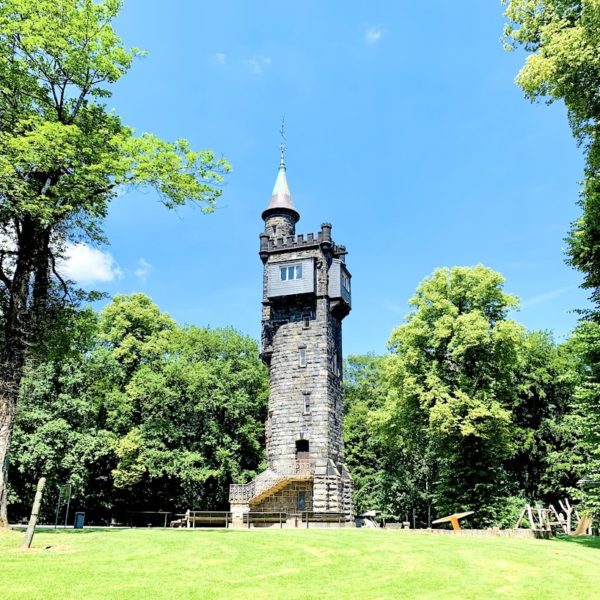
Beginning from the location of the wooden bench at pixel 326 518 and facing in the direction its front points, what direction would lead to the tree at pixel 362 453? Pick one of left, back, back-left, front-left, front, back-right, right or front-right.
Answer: back

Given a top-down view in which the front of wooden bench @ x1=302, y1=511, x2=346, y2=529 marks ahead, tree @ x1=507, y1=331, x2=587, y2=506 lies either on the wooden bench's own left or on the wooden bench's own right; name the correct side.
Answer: on the wooden bench's own left

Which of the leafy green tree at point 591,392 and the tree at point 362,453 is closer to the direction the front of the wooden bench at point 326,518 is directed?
the leafy green tree

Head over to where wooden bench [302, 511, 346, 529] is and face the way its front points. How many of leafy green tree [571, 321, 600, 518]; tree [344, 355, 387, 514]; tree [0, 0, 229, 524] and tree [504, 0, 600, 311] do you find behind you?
1

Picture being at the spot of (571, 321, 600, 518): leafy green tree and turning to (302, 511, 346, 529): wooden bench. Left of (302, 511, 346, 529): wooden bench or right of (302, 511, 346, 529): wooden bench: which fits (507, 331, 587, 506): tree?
right

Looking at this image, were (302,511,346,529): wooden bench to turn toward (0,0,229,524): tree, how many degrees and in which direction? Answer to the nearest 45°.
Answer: approximately 45° to its right

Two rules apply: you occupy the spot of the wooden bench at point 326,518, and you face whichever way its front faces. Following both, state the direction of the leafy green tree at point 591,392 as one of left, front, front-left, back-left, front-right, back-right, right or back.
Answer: front-left

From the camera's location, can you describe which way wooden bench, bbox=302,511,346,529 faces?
facing the viewer

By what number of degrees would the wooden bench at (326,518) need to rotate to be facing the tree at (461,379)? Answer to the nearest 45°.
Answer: approximately 90° to its left

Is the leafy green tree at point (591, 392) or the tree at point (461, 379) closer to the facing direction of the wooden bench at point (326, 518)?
the leafy green tree

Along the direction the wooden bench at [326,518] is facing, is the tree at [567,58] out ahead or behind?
ahead

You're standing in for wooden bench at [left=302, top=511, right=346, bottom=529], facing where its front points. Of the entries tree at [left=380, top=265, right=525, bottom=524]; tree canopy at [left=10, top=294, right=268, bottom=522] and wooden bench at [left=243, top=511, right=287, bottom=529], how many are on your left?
1

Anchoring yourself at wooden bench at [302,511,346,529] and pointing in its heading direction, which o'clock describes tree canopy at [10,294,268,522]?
The tree canopy is roughly at 4 o'clock from the wooden bench.
